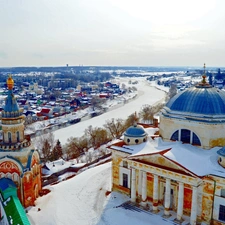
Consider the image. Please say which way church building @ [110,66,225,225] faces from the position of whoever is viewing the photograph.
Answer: facing the viewer and to the left of the viewer

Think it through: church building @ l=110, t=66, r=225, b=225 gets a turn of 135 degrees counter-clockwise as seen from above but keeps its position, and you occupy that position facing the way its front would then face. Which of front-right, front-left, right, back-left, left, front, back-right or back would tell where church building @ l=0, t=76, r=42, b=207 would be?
back
